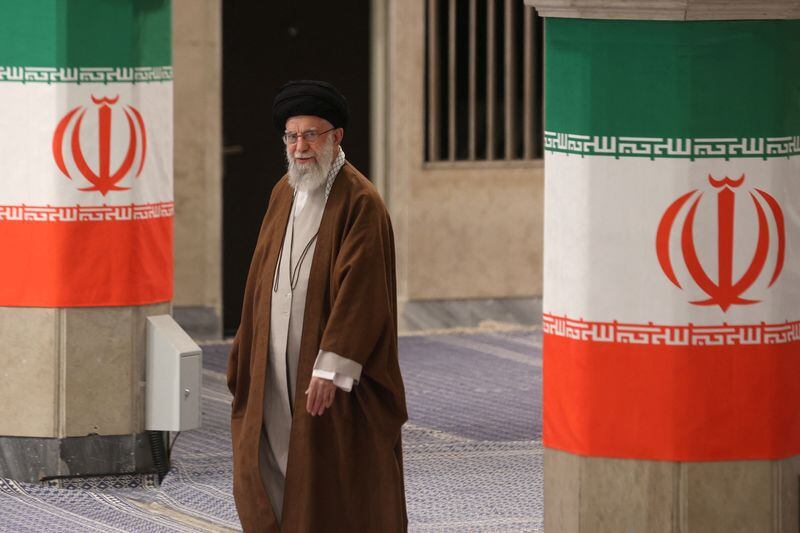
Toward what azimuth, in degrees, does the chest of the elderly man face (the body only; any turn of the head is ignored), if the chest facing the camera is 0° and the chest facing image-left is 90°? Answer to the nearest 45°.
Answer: approximately 45°

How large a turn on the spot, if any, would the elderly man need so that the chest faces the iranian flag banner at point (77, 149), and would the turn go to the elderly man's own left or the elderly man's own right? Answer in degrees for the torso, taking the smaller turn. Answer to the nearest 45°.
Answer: approximately 90° to the elderly man's own right
